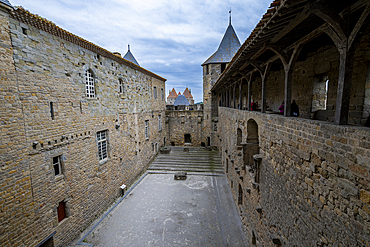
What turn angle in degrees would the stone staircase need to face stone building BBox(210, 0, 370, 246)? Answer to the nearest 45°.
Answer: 0° — it already faces it

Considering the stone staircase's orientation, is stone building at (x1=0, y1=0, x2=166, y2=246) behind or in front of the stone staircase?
in front

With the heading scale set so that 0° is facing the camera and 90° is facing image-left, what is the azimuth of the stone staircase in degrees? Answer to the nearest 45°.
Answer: approximately 0°

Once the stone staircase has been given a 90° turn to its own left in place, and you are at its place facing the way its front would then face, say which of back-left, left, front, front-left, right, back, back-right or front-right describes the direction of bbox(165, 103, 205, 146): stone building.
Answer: left
